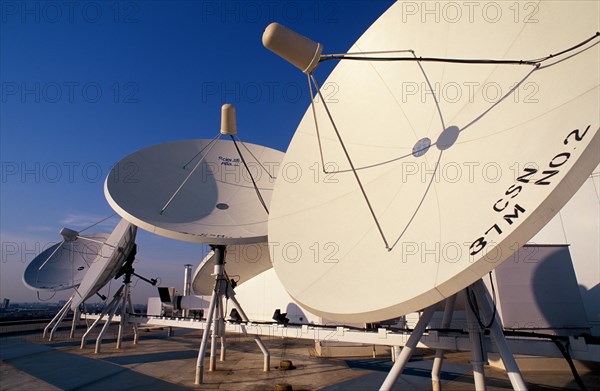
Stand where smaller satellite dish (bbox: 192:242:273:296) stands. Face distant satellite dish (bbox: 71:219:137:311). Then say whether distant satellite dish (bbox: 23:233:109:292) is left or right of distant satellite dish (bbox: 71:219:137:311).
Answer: right

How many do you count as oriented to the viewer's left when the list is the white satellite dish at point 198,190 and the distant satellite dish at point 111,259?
1

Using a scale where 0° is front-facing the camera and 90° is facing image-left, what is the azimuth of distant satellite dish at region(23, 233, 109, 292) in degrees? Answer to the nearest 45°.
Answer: approximately 45°

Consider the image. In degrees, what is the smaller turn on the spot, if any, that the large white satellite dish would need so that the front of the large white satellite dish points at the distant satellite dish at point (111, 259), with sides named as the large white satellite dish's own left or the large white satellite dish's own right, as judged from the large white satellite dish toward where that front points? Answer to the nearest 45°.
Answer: approximately 90° to the large white satellite dish's own right

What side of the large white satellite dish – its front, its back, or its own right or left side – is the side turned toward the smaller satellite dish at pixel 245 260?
right

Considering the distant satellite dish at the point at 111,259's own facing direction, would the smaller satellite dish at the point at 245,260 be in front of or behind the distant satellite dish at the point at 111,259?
behind

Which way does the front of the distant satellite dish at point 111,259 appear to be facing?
to the viewer's left

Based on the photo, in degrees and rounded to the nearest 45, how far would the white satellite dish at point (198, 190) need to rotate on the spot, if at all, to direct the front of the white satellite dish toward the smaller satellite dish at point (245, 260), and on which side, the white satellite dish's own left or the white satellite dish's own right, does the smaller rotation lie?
approximately 135° to the white satellite dish's own left
